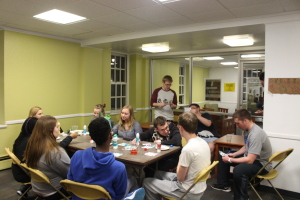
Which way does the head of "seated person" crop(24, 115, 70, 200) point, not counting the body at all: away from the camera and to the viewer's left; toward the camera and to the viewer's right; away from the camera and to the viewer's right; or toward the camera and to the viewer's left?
away from the camera and to the viewer's right

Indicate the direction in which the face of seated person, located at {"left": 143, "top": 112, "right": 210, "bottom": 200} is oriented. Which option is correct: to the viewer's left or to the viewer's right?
to the viewer's left

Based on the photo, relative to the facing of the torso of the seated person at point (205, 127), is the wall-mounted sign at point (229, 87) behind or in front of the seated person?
behind

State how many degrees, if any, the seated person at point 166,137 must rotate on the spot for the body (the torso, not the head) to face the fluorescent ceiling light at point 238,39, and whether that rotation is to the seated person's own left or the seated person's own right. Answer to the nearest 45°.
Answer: approximately 180°

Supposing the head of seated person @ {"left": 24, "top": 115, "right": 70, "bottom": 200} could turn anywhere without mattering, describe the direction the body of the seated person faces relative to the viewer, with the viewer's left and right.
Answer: facing away from the viewer and to the right of the viewer

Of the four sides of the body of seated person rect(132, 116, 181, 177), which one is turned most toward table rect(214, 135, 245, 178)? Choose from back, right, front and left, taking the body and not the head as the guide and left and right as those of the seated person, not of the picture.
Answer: left
